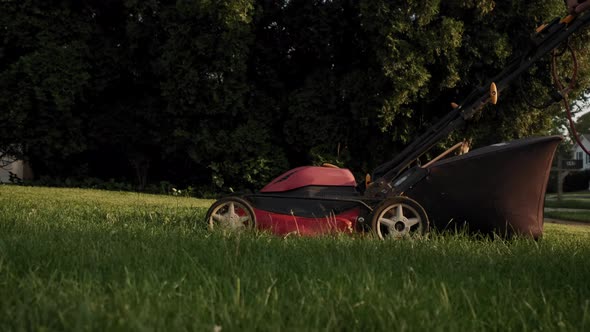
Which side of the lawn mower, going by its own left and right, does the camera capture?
left
